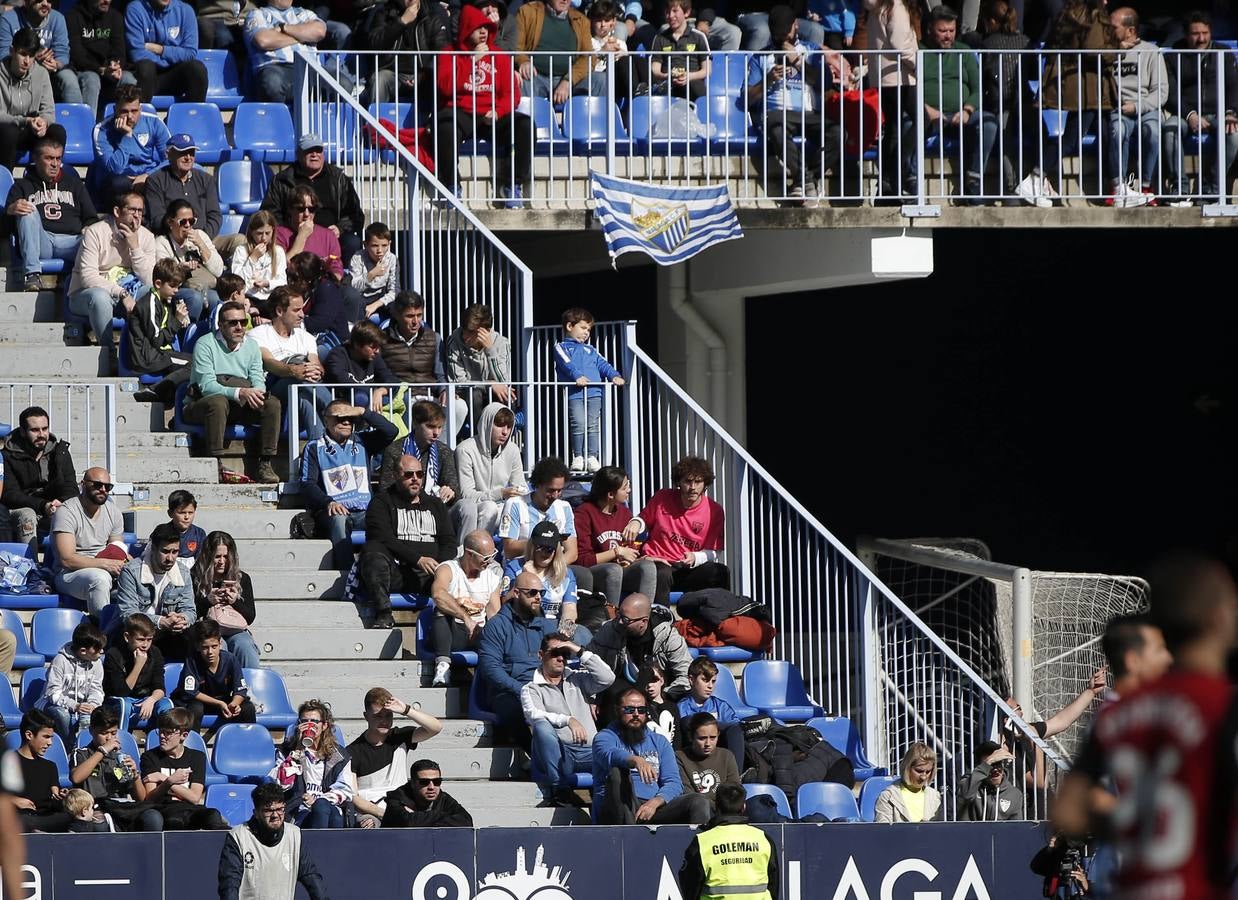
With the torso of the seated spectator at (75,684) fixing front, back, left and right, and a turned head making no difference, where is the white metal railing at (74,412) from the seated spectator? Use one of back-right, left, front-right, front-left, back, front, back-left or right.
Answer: back-left

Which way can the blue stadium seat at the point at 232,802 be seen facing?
toward the camera

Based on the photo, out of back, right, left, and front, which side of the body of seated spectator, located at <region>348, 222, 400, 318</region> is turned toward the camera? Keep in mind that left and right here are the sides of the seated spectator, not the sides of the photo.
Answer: front

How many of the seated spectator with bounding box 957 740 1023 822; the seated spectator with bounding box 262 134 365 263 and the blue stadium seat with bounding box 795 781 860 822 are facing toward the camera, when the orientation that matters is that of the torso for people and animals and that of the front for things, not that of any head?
3

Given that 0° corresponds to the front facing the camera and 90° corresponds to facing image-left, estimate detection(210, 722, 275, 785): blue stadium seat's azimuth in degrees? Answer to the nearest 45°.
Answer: approximately 0°

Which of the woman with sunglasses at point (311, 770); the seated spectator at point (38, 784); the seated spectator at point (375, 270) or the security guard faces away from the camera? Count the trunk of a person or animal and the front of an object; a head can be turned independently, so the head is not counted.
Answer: the security guard

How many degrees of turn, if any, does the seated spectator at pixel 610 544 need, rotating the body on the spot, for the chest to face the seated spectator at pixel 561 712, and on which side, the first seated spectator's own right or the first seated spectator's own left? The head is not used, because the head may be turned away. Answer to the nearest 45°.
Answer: approximately 45° to the first seated spectator's own right
